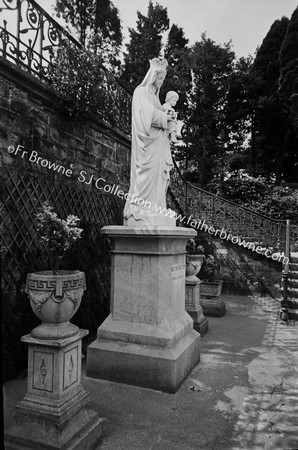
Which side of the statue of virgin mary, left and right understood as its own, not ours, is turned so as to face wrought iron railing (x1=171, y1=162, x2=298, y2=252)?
left

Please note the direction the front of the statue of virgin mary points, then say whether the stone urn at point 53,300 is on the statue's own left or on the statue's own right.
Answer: on the statue's own right

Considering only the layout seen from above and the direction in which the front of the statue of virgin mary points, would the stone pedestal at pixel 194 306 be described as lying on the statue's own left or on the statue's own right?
on the statue's own left

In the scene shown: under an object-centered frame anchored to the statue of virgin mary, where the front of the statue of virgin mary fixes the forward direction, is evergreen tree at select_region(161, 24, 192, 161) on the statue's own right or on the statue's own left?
on the statue's own left

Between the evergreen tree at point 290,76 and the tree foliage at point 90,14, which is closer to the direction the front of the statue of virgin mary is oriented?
the evergreen tree

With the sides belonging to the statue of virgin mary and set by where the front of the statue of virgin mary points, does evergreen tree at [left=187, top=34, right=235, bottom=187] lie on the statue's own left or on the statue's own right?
on the statue's own left
